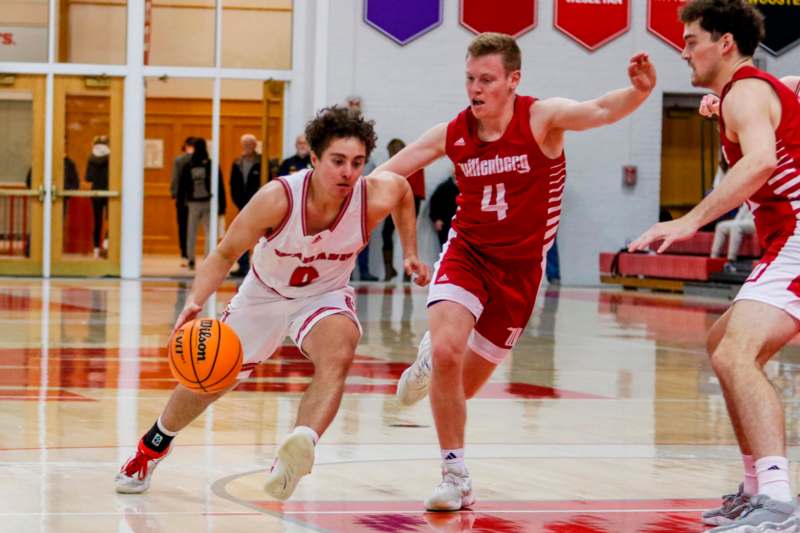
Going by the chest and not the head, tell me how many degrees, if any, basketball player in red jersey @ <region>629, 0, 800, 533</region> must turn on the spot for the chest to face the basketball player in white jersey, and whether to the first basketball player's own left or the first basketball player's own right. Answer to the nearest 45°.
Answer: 0° — they already face them

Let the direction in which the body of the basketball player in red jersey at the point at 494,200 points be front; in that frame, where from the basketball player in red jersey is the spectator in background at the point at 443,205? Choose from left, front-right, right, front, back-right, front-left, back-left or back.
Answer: back-right

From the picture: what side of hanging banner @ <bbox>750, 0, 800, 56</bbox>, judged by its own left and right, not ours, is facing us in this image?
front

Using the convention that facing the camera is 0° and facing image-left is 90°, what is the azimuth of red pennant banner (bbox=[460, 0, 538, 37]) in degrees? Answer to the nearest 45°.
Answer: approximately 0°

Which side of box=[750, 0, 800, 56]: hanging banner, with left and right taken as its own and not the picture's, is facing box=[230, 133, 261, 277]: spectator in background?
right

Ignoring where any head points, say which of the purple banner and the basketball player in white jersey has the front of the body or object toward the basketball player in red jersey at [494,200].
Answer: the purple banner

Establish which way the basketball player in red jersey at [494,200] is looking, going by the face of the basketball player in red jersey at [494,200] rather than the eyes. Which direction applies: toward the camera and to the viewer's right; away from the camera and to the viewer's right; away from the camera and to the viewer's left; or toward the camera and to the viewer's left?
toward the camera and to the viewer's left

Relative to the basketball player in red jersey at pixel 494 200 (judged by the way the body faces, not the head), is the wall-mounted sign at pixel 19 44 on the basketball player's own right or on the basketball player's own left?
on the basketball player's own right

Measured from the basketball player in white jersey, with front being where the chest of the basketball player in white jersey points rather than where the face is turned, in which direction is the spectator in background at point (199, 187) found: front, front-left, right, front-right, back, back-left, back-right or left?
back

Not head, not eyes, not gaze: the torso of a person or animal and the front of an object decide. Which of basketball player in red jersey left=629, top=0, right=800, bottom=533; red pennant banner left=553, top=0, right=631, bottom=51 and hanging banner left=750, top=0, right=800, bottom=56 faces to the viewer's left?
the basketball player in red jersey

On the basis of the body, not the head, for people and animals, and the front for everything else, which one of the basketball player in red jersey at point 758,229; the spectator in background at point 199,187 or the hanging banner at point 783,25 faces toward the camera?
the hanging banner

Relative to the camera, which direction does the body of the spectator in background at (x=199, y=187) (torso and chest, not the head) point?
away from the camera

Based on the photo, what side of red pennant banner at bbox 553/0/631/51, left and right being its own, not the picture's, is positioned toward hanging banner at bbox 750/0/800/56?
left

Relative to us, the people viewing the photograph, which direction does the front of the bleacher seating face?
facing the viewer

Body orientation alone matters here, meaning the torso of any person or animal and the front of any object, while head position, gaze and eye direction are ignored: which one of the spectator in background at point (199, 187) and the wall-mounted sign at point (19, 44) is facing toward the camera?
the wall-mounted sign

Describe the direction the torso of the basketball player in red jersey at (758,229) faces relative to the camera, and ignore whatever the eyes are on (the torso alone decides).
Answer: to the viewer's left

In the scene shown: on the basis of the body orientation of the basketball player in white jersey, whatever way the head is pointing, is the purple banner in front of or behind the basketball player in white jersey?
behind

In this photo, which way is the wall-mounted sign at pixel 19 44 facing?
toward the camera
